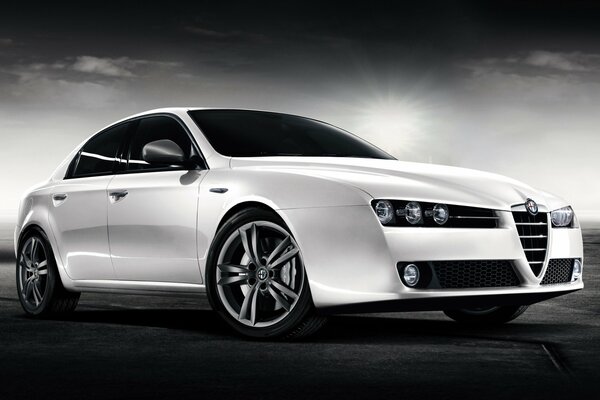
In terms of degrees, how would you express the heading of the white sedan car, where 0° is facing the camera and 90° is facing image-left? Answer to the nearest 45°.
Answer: approximately 315°
